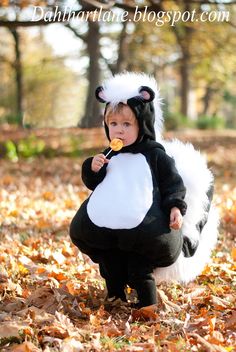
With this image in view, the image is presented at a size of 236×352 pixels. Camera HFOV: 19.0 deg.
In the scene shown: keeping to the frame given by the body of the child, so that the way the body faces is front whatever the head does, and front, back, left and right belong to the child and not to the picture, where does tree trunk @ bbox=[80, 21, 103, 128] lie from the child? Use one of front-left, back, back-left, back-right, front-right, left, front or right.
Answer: back-right

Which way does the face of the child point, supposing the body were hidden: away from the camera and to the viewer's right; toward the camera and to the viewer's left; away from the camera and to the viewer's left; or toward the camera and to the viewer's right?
toward the camera and to the viewer's left

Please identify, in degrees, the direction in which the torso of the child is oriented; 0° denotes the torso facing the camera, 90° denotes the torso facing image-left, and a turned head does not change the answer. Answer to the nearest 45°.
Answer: approximately 45°

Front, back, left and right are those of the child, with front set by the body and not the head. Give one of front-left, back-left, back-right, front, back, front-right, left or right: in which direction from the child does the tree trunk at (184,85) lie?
back-right
